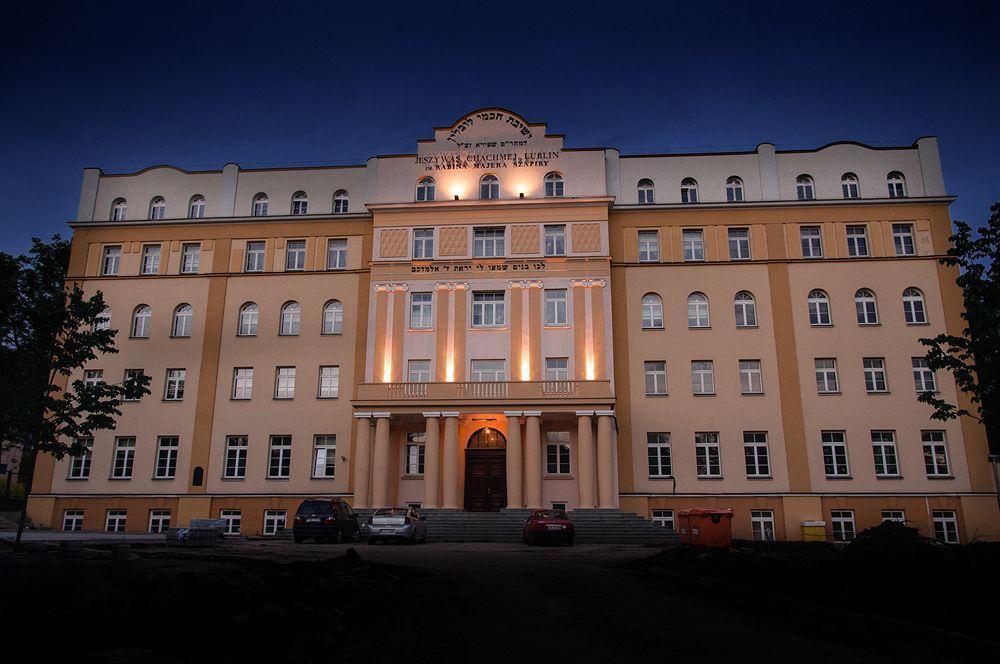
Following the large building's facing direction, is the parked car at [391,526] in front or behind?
in front

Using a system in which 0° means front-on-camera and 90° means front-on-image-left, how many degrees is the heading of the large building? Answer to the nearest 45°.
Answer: approximately 0°

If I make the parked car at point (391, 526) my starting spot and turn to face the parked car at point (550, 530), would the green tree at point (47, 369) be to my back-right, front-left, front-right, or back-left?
back-right

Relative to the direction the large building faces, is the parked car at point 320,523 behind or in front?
in front

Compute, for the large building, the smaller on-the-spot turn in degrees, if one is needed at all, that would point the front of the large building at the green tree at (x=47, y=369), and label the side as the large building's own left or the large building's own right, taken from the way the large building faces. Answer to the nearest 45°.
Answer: approximately 45° to the large building's own right
